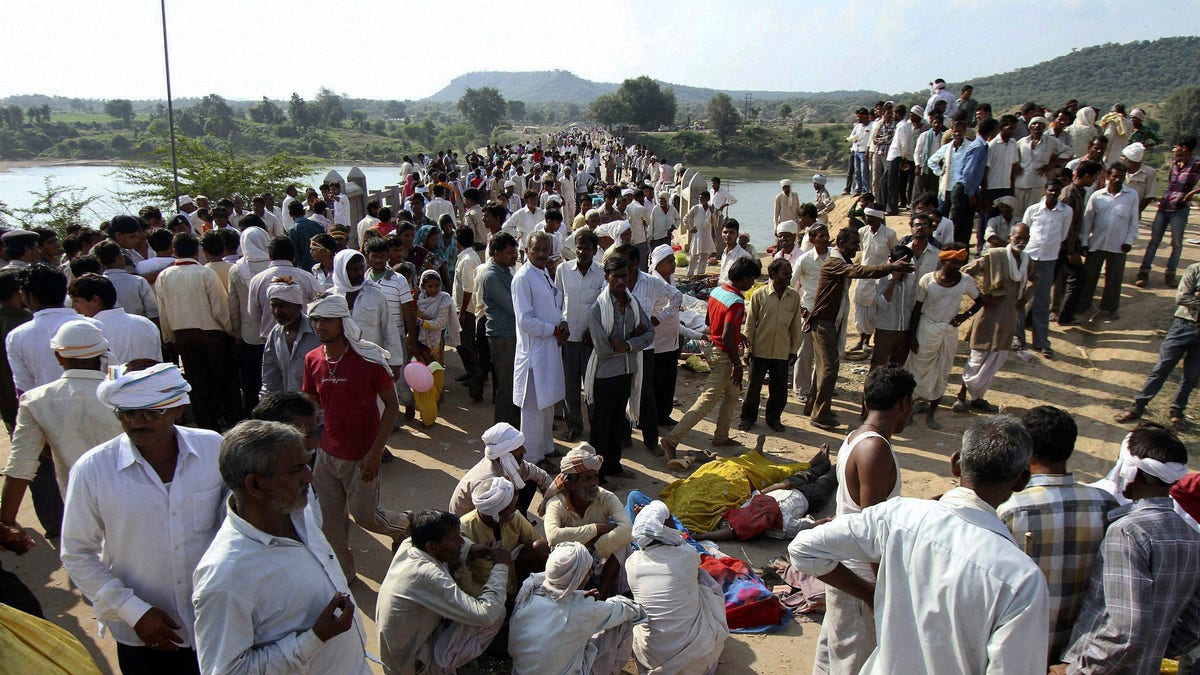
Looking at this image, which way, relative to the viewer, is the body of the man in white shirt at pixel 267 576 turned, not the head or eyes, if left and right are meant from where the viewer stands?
facing the viewer and to the right of the viewer

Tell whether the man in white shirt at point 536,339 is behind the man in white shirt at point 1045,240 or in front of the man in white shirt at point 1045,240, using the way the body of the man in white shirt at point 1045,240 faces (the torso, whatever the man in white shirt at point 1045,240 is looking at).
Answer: in front

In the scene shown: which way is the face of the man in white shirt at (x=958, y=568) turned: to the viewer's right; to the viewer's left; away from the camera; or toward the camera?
away from the camera

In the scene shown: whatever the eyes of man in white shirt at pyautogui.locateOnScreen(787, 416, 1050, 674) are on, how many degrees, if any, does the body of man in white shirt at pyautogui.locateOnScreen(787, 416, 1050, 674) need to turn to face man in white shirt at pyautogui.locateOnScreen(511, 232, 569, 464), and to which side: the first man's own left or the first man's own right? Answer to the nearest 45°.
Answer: approximately 45° to the first man's own left

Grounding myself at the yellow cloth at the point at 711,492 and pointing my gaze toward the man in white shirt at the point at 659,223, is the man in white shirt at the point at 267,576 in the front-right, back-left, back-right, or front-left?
back-left

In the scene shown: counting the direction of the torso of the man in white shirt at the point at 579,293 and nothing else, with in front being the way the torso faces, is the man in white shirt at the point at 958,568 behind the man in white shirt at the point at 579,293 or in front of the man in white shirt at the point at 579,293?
in front

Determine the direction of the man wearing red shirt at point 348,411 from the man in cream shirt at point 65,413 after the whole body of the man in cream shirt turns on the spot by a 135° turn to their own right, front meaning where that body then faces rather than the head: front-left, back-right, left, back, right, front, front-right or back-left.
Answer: front-left

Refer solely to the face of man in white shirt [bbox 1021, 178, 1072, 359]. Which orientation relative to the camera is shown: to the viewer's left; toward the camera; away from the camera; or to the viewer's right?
toward the camera

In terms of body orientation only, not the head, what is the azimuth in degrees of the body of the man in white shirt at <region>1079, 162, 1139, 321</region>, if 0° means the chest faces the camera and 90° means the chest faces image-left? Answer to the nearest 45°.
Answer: approximately 0°

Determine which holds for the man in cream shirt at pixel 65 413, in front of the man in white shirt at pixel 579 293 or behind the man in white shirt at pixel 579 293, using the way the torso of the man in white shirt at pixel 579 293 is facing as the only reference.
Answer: in front

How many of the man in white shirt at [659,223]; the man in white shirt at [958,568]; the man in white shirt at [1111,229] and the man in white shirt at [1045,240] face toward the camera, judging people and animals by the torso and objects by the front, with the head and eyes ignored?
3

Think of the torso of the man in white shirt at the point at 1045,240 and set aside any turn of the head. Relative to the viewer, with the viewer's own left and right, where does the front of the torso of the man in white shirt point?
facing the viewer

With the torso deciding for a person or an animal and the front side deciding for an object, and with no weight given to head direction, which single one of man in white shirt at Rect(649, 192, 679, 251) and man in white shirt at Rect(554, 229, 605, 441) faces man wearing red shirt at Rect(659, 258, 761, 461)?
man in white shirt at Rect(649, 192, 679, 251)

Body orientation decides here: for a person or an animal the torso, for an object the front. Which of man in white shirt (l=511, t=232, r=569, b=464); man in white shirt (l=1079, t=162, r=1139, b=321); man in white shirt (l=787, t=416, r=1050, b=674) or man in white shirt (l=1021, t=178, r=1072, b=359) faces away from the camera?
man in white shirt (l=787, t=416, r=1050, b=674)

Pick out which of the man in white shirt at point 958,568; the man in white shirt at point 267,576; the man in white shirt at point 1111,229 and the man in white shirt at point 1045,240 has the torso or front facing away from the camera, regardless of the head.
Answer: the man in white shirt at point 958,568

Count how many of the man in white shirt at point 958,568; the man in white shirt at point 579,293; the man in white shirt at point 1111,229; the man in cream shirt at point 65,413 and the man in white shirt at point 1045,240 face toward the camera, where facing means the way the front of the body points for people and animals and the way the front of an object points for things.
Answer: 3

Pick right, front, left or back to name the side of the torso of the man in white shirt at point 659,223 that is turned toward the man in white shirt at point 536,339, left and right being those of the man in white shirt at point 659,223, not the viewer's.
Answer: front
